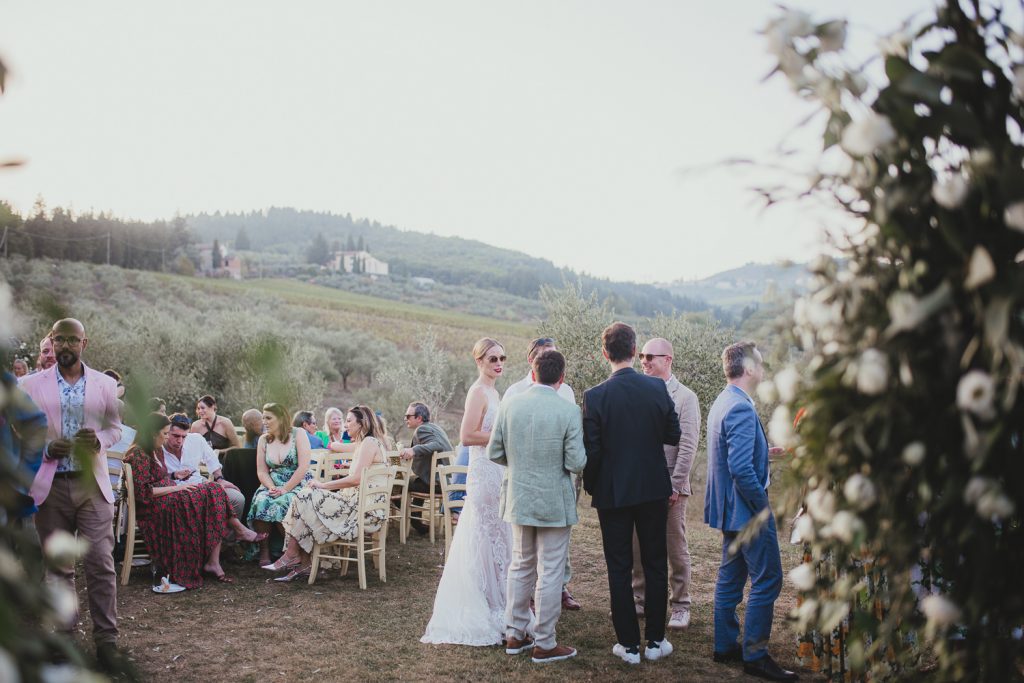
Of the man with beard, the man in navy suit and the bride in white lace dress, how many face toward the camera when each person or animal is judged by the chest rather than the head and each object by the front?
1

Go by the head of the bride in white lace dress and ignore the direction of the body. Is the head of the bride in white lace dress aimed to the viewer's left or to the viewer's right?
to the viewer's right

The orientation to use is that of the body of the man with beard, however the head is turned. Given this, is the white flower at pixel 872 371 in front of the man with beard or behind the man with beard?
in front

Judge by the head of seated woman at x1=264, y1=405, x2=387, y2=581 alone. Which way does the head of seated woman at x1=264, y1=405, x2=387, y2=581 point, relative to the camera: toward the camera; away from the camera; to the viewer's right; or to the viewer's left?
to the viewer's left

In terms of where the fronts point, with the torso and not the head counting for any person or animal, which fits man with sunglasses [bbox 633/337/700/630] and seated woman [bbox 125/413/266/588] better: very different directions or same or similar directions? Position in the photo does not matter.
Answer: very different directions

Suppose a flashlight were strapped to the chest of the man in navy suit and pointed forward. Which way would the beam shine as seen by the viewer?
away from the camera

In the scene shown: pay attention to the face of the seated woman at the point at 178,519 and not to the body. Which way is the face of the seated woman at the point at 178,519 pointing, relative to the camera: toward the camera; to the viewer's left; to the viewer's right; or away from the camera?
to the viewer's right

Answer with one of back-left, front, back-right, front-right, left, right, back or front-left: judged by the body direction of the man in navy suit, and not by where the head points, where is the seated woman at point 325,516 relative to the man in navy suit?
front-left

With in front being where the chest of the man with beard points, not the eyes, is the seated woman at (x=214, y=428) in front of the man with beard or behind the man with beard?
behind

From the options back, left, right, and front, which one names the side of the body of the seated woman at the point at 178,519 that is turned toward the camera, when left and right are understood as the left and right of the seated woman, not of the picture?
right

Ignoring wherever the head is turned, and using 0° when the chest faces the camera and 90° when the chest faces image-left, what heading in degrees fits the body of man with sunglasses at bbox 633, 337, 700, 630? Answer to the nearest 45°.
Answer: approximately 45°

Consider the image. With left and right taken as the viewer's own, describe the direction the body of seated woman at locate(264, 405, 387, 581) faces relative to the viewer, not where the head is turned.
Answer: facing to the left of the viewer

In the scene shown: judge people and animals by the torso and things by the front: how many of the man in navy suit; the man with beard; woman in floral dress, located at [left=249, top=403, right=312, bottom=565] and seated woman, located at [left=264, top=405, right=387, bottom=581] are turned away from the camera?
1
